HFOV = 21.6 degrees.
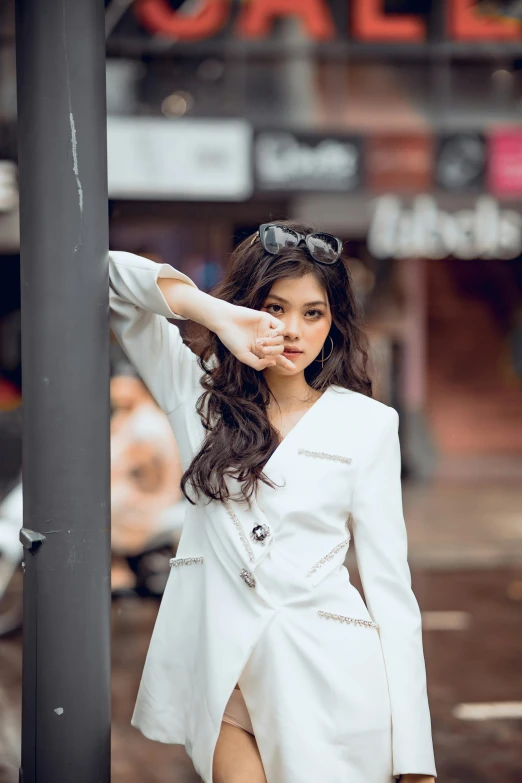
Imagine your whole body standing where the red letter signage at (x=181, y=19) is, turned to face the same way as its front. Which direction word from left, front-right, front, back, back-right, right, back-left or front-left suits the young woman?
front

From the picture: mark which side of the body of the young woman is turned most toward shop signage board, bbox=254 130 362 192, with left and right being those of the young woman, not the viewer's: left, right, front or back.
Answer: back

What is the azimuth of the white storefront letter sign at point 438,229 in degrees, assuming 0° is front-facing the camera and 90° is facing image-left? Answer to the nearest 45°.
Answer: approximately 0°

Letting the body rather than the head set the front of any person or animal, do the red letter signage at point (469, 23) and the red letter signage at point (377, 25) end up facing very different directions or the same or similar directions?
same or similar directions

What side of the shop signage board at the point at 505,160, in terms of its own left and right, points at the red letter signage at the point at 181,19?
right

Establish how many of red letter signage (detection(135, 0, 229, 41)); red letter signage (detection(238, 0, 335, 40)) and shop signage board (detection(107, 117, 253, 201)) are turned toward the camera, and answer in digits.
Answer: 3

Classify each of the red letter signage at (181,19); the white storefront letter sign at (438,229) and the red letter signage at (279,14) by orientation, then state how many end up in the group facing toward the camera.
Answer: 3

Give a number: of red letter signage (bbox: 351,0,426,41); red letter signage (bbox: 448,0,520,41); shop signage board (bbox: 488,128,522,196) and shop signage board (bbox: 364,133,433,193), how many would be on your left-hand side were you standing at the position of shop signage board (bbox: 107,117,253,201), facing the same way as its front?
4

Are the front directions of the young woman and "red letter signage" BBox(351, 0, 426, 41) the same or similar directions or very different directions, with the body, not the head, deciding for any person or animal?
same or similar directions

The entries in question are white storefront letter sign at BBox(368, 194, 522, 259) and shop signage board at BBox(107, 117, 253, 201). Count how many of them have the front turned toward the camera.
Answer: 2

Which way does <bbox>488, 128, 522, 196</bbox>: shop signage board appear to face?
toward the camera

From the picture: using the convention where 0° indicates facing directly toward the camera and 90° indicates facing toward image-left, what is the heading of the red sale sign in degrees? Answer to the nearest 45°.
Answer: approximately 0°
